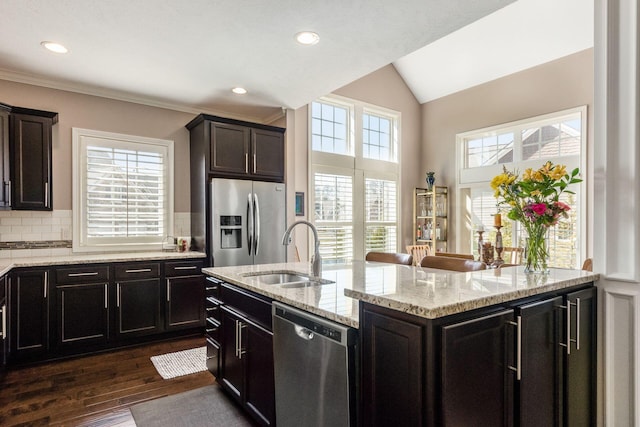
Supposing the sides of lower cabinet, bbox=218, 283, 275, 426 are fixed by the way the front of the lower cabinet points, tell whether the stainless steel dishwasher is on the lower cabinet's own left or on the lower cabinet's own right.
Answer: on the lower cabinet's own left

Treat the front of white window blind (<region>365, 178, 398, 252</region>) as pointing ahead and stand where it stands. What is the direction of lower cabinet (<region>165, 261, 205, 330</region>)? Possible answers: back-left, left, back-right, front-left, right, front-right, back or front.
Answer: right

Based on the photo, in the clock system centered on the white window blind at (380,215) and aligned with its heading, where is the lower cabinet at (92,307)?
The lower cabinet is roughly at 3 o'clock from the white window blind.

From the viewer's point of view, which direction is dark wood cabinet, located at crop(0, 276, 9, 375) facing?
to the viewer's right

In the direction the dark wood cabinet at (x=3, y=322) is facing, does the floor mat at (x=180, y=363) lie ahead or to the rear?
ahead

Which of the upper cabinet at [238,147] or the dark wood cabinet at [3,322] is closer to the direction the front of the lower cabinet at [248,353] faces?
the dark wood cabinet

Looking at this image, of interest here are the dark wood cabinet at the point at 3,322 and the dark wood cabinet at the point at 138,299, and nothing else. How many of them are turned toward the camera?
1

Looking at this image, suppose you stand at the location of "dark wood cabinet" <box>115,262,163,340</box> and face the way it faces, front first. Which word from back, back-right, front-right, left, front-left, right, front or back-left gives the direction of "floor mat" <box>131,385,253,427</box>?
front

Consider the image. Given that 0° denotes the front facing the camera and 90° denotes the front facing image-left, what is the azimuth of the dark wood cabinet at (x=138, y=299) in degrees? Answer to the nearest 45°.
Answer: approximately 0°

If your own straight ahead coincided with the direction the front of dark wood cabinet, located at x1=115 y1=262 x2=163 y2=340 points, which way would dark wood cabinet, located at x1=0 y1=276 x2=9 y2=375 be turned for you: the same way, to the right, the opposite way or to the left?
to the left

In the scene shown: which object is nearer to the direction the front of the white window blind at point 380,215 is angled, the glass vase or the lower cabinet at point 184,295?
the glass vase

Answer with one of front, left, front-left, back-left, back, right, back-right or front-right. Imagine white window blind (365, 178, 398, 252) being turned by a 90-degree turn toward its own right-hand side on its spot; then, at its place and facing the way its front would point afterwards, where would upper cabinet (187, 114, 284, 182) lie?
front

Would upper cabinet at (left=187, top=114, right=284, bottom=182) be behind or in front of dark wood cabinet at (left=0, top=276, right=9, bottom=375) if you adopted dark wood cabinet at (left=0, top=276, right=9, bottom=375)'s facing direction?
in front

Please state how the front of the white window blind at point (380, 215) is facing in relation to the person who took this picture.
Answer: facing the viewer and to the right of the viewer

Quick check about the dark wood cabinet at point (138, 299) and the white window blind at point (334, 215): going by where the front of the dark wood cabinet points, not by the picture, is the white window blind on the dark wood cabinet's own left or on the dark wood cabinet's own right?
on the dark wood cabinet's own left
